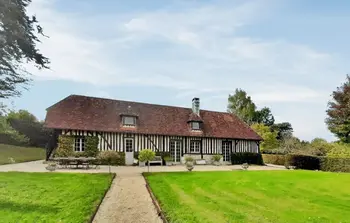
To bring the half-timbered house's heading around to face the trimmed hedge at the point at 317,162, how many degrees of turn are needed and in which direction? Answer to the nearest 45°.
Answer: approximately 90° to its left

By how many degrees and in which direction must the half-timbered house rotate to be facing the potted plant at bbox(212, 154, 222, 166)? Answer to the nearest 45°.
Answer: approximately 90° to its left

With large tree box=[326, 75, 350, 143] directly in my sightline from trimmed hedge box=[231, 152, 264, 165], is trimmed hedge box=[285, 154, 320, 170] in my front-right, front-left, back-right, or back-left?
front-right

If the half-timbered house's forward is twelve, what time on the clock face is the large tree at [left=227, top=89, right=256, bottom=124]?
The large tree is roughly at 7 o'clock from the half-timbered house.

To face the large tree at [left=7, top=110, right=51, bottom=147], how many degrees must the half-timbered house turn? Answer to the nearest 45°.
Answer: approximately 135° to its right

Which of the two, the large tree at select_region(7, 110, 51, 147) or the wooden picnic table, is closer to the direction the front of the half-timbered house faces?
the wooden picnic table

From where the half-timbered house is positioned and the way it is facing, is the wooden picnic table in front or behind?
in front

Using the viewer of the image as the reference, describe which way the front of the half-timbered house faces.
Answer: facing the viewer

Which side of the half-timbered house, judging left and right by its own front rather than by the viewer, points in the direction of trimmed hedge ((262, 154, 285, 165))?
left
